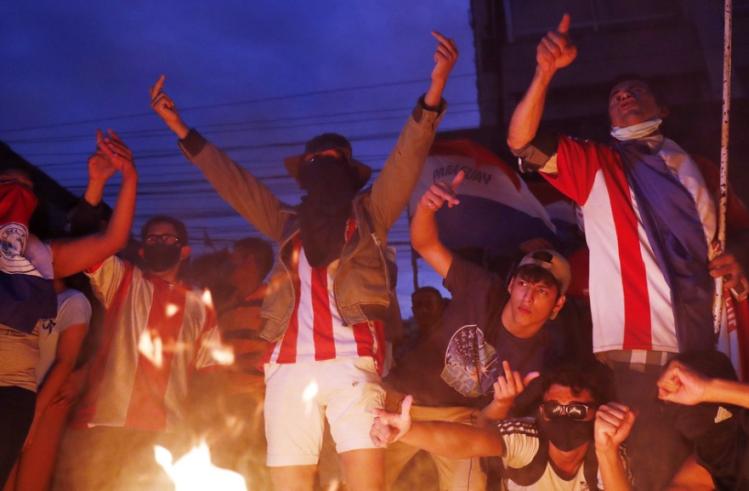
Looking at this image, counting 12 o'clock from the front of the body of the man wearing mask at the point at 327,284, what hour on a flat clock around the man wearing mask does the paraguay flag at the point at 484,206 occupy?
The paraguay flag is roughly at 7 o'clock from the man wearing mask.

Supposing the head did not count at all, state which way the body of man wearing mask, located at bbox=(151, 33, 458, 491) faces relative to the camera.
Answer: toward the camera

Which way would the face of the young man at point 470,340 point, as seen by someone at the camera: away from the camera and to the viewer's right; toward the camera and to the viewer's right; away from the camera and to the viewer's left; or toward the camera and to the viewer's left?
toward the camera and to the viewer's left

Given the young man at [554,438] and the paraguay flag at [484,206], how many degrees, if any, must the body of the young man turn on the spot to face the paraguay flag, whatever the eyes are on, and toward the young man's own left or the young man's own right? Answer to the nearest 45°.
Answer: approximately 180°

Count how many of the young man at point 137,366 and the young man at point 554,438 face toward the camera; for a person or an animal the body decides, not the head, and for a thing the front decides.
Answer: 2

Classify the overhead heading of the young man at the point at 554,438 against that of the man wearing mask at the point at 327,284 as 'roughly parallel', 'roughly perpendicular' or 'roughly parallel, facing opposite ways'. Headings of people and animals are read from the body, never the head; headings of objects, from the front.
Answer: roughly parallel

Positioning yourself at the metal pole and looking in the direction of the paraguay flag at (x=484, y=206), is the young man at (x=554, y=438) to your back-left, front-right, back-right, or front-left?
front-left

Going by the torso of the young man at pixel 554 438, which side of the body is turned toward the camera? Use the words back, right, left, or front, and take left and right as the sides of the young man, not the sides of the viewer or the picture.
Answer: front

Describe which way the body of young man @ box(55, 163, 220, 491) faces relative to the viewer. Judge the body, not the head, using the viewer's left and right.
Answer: facing the viewer

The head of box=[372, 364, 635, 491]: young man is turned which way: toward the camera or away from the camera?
toward the camera

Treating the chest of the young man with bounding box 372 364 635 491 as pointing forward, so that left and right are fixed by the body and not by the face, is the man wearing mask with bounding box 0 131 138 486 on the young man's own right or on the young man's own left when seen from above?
on the young man's own right
